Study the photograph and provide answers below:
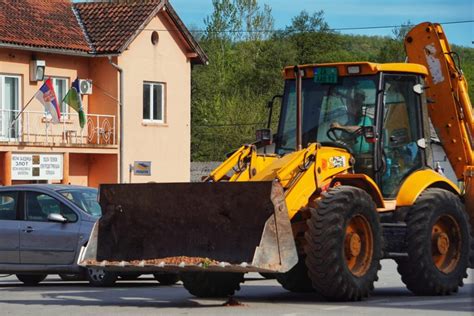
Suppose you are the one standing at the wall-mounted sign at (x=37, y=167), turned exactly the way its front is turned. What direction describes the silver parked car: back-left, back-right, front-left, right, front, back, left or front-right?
front

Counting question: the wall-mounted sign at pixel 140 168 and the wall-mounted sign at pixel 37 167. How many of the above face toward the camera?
2

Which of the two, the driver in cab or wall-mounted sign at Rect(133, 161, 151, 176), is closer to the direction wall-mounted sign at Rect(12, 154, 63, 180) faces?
the driver in cab

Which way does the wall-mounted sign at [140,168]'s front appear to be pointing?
toward the camera

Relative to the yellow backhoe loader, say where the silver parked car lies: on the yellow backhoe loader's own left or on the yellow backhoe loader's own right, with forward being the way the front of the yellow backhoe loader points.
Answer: on the yellow backhoe loader's own right

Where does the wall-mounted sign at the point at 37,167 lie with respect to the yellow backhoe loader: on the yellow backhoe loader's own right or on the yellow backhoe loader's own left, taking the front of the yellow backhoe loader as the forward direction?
on the yellow backhoe loader's own right

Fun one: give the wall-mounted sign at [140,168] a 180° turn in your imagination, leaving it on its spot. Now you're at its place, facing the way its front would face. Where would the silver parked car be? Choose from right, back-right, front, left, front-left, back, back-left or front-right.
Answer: back

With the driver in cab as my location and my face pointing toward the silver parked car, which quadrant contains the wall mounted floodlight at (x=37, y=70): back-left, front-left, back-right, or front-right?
front-right
